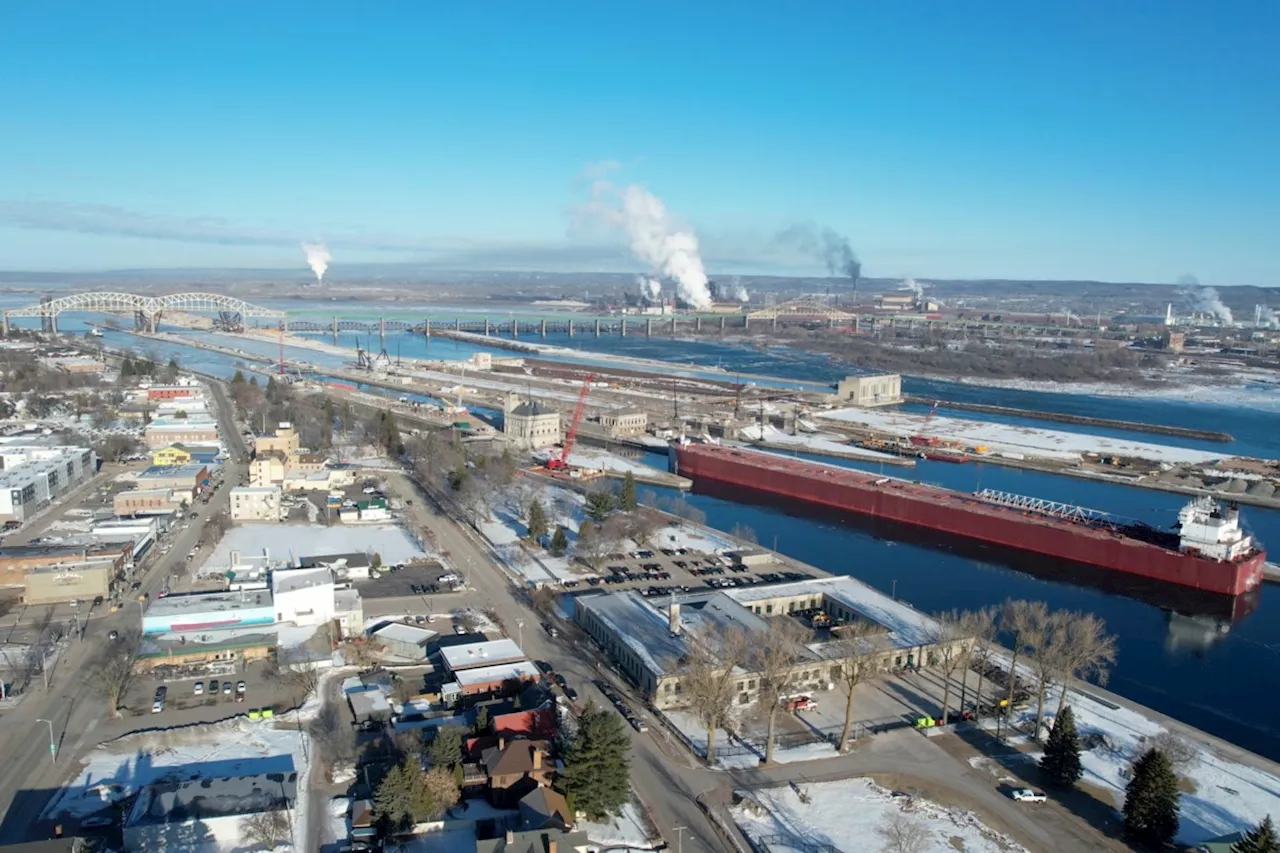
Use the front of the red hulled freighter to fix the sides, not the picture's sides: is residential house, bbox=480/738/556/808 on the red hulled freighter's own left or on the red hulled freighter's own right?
on the red hulled freighter's own left

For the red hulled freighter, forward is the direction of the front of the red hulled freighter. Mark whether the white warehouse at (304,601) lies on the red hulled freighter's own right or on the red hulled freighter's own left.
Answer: on the red hulled freighter's own left

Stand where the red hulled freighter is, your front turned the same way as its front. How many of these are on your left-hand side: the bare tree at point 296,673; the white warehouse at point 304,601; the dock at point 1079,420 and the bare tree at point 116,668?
3

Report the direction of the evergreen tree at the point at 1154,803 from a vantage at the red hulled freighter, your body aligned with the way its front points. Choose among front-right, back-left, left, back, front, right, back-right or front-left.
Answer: back-left

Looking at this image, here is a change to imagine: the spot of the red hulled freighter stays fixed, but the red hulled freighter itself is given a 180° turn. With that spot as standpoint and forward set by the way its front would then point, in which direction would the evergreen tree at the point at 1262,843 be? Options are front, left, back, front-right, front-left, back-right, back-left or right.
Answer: front-right

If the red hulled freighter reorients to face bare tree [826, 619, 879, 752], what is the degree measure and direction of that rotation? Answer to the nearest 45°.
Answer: approximately 135° to its left

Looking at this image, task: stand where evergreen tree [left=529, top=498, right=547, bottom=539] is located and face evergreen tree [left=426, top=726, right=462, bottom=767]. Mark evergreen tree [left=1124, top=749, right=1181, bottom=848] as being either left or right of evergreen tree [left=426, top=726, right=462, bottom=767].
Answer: left

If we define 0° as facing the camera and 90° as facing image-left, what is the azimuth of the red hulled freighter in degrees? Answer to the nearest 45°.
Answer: approximately 135°

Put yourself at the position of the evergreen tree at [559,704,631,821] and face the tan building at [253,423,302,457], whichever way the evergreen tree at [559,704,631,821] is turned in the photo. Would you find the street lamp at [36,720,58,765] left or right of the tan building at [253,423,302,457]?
left

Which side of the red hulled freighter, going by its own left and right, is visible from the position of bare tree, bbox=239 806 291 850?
left

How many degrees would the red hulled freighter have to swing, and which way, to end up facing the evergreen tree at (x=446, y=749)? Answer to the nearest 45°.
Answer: approximately 90° to its left
